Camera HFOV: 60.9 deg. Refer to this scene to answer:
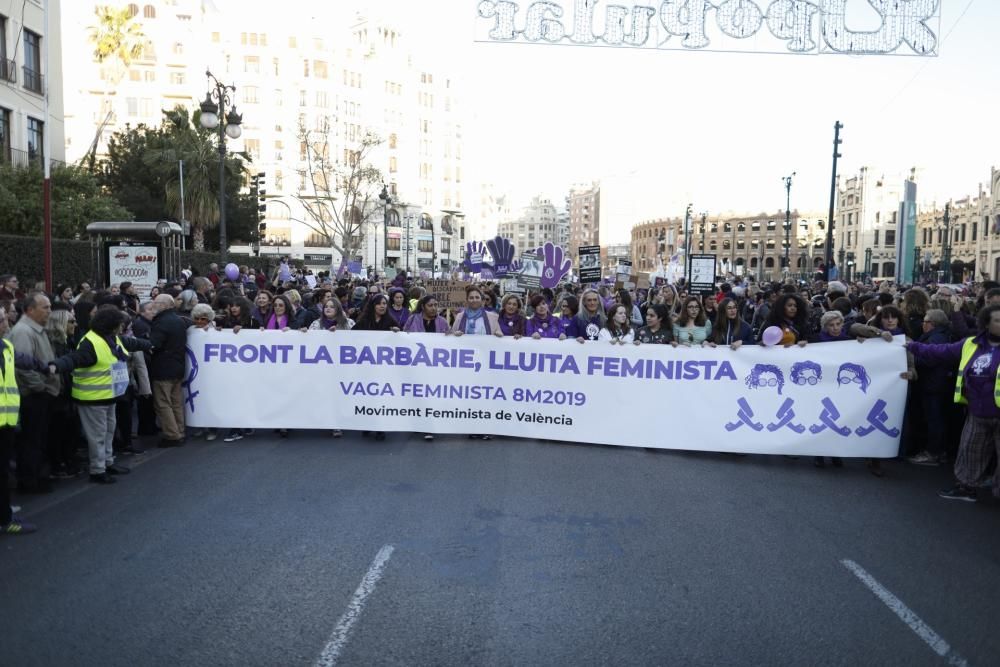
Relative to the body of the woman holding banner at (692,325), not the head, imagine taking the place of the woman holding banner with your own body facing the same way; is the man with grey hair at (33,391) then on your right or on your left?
on your right

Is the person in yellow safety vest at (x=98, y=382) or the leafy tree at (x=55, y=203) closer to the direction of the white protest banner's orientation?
the person in yellow safety vest

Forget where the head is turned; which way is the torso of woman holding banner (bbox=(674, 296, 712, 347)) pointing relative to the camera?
toward the camera

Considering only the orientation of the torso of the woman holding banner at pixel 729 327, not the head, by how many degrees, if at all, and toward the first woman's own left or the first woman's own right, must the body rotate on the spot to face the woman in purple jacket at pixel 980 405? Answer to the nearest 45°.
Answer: approximately 45° to the first woman's own left

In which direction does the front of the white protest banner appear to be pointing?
toward the camera

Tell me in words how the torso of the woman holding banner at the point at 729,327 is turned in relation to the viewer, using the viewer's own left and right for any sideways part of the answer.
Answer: facing the viewer

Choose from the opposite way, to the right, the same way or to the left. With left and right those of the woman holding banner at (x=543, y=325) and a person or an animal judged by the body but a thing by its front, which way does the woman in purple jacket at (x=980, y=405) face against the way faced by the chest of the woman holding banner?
to the right

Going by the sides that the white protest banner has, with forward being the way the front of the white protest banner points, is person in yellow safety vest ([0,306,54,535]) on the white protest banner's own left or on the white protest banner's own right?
on the white protest banner's own right

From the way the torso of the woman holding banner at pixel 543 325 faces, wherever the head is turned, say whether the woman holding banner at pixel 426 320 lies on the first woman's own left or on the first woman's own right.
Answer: on the first woman's own right

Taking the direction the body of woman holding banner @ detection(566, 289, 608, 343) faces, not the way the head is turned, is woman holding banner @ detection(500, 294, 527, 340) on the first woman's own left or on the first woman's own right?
on the first woman's own right

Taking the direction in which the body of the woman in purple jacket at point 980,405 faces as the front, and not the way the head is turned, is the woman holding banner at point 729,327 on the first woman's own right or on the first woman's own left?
on the first woman's own right

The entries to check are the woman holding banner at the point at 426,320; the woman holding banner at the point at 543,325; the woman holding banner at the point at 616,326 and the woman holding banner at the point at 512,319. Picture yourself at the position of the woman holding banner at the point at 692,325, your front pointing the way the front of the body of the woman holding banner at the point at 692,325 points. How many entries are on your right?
4
